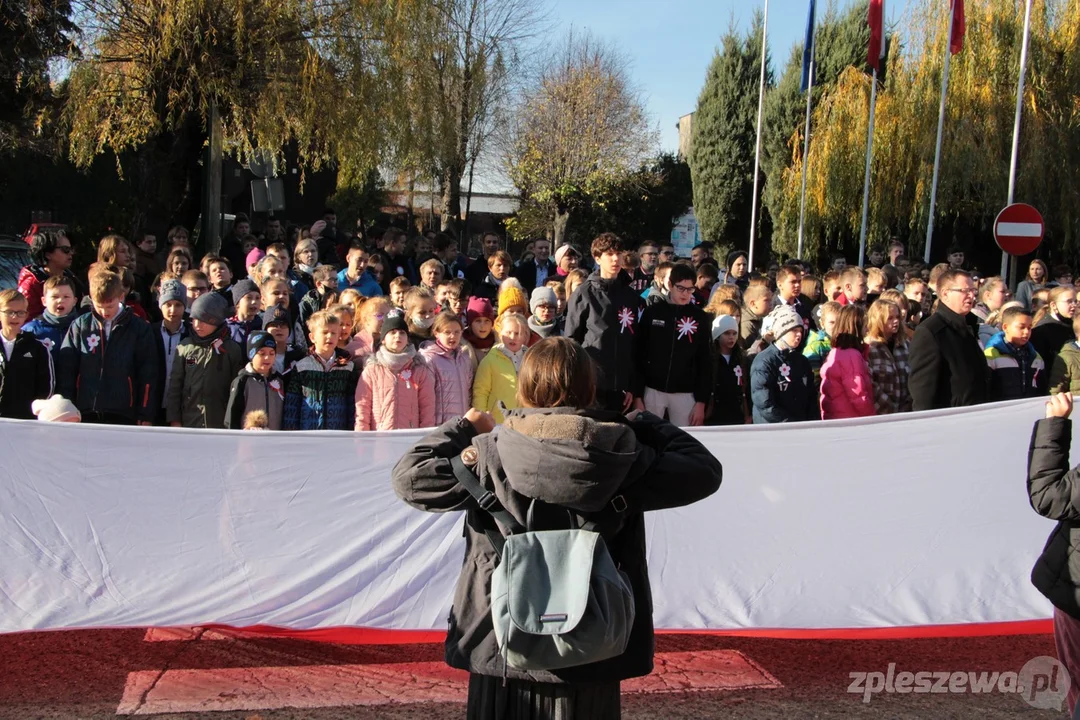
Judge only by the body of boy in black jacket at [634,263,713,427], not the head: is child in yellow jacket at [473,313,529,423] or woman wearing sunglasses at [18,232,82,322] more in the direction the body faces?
the child in yellow jacket

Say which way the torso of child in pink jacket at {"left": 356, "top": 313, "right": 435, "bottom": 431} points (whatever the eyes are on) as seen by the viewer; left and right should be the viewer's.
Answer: facing the viewer

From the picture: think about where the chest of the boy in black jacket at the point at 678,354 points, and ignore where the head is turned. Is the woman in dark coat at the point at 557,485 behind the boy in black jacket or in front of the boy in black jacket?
in front

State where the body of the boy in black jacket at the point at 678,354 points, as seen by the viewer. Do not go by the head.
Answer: toward the camera

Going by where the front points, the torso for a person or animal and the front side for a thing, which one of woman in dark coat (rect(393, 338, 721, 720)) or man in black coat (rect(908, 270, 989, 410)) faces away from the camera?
the woman in dark coat

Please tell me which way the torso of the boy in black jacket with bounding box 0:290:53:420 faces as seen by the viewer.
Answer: toward the camera

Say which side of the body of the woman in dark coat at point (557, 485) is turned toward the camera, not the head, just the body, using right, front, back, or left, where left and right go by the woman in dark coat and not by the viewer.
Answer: back

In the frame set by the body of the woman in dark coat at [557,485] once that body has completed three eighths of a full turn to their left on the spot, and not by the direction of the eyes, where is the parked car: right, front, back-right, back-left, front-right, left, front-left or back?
right

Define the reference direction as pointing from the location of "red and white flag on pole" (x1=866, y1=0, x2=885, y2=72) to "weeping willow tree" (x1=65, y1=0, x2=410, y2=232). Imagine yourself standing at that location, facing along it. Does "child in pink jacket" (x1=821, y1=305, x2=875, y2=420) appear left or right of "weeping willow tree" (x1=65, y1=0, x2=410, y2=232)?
left

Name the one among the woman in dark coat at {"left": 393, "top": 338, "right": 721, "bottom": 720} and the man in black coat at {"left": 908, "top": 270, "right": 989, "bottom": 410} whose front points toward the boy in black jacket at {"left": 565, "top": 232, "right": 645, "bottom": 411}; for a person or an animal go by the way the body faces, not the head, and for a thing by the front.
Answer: the woman in dark coat

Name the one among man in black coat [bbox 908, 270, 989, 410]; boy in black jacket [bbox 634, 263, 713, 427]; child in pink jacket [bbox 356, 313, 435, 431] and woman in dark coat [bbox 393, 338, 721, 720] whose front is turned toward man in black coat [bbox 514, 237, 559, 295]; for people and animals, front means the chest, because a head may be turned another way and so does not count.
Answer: the woman in dark coat

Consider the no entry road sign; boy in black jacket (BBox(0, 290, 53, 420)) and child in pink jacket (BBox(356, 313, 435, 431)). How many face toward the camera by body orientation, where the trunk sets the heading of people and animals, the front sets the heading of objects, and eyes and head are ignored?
3

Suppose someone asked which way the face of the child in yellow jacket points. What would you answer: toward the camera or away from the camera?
toward the camera

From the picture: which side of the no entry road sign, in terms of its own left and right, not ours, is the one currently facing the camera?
front

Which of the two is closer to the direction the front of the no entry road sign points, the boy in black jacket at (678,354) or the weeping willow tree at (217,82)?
the boy in black jacket

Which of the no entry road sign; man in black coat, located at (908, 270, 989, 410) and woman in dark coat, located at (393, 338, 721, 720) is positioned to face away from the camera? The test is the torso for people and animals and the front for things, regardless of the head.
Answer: the woman in dark coat

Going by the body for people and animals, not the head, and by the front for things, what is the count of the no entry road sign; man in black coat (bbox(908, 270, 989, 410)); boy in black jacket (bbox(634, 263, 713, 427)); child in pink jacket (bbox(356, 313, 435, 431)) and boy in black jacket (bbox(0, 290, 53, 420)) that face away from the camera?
0

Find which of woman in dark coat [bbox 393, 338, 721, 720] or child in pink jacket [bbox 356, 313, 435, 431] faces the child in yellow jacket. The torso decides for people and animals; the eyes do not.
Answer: the woman in dark coat

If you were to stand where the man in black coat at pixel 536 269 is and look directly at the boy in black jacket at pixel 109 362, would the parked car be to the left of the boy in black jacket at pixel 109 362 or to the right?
right
